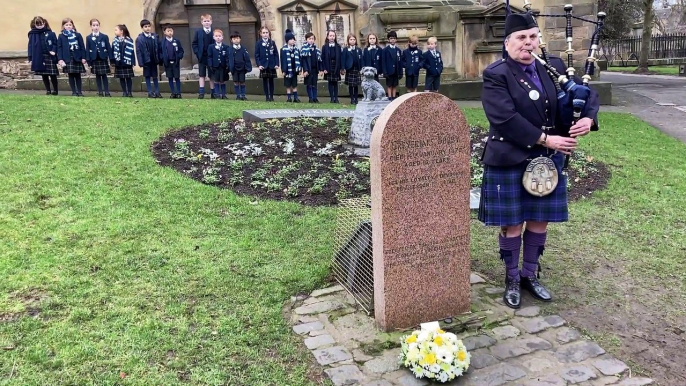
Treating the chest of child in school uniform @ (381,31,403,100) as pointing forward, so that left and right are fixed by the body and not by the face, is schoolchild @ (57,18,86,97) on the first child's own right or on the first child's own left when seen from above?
on the first child's own right

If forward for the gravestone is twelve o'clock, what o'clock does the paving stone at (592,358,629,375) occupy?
The paving stone is roughly at 11 o'clock from the gravestone.

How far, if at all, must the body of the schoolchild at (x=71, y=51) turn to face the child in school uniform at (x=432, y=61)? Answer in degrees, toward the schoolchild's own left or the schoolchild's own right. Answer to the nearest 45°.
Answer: approximately 90° to the schoolchild's own left

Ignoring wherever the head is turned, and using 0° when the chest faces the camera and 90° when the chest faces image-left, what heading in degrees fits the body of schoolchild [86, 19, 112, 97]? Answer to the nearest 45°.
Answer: approximately 0°

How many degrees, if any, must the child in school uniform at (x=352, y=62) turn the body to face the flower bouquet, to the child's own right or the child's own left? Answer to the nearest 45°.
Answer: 0° — they already face it

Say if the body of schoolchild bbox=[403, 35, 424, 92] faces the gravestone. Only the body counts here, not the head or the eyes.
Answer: yes

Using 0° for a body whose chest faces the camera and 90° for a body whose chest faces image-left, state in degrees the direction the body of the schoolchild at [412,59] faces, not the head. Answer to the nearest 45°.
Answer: approximately 0°

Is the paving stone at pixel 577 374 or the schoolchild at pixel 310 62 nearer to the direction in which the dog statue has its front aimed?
the paving stone

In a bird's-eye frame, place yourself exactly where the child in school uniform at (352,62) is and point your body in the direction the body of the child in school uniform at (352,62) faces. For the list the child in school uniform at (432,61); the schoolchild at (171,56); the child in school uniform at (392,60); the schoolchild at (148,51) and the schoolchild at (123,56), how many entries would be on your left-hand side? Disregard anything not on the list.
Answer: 2

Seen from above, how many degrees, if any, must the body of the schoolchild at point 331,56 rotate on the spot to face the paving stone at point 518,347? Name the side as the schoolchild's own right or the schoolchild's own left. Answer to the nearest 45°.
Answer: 0° — they already face it

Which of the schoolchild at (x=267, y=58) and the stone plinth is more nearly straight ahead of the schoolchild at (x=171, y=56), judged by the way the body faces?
the stone plinth
